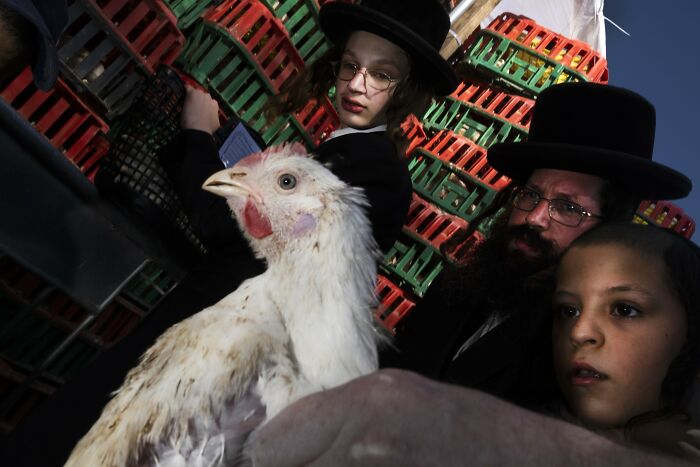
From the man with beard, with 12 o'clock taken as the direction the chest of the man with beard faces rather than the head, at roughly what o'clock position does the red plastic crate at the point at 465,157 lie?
The red plastic crate is roughly at 4 o'clock from the man with beard.

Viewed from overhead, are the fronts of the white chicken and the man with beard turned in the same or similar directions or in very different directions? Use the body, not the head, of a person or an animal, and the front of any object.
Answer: very different directions

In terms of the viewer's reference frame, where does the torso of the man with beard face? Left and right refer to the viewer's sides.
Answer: facing the viewer and to the left of the viewer

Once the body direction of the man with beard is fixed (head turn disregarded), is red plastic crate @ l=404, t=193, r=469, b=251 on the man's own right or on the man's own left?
on the man's own right

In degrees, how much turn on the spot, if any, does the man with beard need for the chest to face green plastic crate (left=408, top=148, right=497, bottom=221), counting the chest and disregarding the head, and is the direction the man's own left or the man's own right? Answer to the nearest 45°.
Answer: approximately 135° to the man's own right
